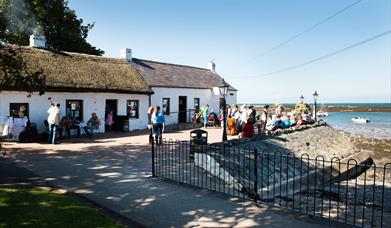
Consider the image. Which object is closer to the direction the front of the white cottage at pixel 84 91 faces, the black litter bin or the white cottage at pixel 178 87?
the black litter bin

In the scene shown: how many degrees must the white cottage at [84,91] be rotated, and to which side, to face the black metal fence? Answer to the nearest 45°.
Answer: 0° — it already faces it

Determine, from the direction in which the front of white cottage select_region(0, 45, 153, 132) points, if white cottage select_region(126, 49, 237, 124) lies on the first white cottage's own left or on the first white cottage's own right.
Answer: on the first white cottage's own left

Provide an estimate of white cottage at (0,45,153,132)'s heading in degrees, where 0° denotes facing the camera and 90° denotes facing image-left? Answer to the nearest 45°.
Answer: approximately 0°

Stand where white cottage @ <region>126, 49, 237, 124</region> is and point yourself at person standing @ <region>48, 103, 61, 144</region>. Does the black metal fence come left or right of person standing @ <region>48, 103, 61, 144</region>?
left

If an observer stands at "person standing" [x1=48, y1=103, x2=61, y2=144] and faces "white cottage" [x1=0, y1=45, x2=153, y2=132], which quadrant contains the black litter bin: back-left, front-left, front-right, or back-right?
back-right

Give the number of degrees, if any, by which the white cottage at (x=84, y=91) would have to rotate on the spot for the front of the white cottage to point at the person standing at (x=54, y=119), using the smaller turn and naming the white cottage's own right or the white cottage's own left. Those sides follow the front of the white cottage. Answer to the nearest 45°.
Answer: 0° — it already faces them

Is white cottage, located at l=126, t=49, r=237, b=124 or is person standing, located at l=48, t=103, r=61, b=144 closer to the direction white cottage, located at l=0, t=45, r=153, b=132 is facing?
the person standing

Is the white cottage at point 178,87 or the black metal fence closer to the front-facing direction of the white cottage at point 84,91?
the black metal fence

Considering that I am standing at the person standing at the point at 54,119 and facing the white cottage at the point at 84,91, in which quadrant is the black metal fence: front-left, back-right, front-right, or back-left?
back-right

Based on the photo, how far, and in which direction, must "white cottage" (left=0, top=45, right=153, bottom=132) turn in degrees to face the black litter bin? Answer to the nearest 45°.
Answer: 0° — it already faces it
